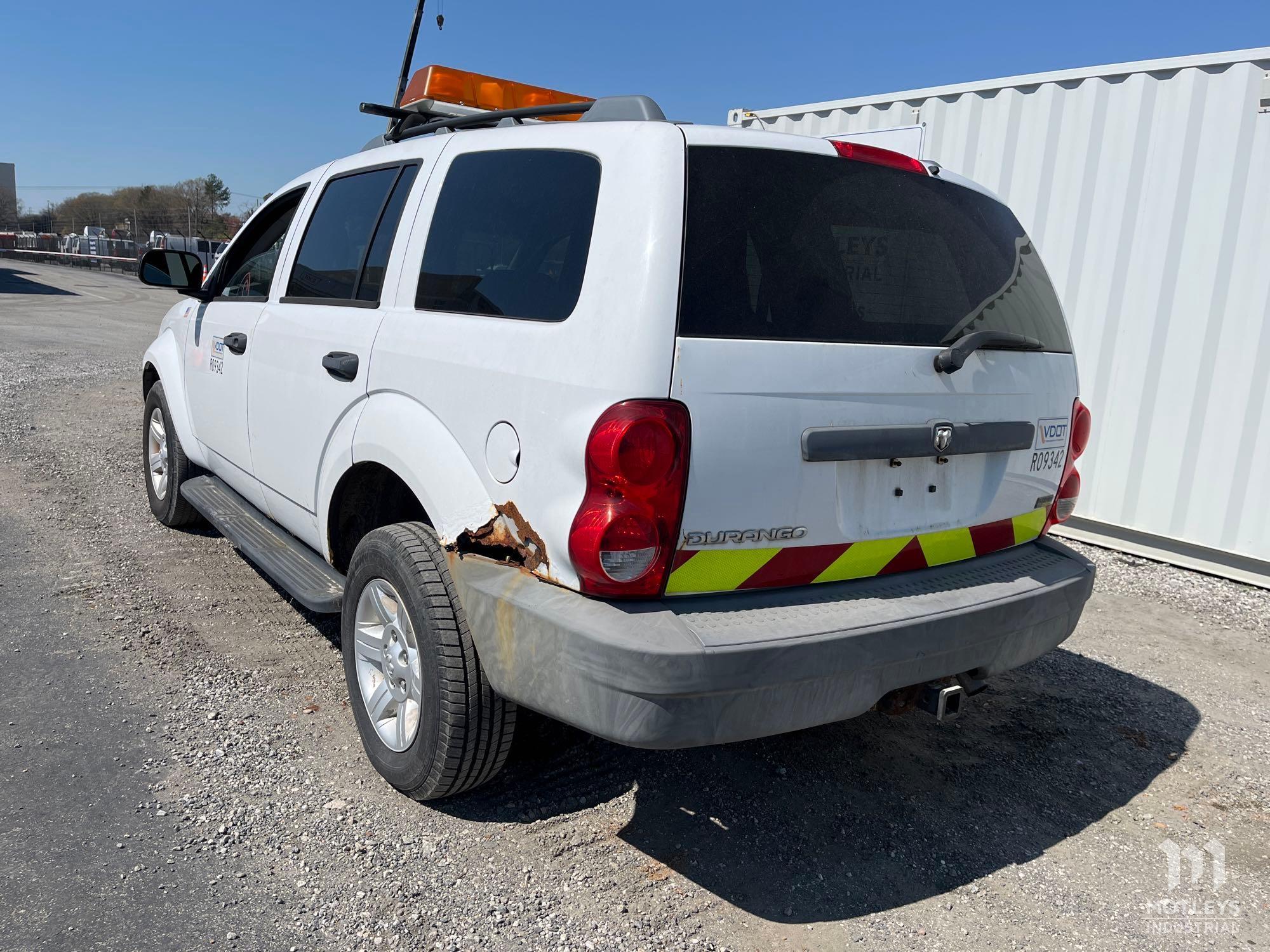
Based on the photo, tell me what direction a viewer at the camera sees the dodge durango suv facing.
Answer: facing away from the viewer and to the left of the viewer

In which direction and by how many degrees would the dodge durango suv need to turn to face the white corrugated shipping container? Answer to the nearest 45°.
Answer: approximately 90° to its right
